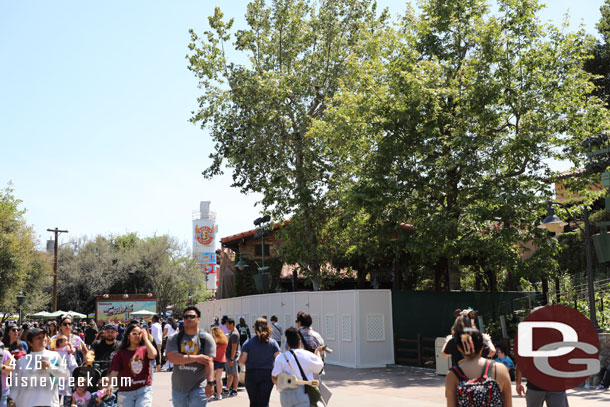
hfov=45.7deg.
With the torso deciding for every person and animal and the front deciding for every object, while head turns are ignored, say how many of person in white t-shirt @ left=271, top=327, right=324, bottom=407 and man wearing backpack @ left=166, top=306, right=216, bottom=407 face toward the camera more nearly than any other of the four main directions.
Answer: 1

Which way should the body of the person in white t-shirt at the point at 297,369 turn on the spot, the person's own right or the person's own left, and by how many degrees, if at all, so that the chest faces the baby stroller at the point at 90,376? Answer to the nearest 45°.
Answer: approximately 45° to the person's own left

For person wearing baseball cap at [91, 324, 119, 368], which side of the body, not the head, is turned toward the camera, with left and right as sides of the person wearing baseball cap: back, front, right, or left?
front

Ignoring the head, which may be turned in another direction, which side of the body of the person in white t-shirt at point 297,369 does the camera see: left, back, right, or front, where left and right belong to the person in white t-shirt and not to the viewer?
back

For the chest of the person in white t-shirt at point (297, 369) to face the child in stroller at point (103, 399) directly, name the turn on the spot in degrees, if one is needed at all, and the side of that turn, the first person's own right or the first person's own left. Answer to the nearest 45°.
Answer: approximately 45° to the first person's own left

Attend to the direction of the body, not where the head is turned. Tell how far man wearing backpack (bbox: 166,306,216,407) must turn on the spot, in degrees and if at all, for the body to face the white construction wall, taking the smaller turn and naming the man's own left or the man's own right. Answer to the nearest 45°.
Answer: approximately 180°

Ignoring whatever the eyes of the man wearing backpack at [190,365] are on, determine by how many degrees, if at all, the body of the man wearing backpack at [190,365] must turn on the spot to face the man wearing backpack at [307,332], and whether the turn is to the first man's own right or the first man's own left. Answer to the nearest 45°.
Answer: approximately 135° to the first man's own left

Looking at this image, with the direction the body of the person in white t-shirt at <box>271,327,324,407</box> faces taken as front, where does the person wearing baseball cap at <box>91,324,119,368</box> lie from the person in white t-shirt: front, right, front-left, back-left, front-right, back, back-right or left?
front-left

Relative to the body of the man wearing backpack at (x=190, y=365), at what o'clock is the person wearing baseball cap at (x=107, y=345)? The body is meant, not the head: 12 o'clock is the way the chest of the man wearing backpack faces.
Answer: The person wearing baseball cap is roughly at 5 o'clock from the man wearing backpack.

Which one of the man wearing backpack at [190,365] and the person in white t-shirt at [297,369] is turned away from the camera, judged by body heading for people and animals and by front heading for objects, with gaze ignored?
the person in white t-shirt

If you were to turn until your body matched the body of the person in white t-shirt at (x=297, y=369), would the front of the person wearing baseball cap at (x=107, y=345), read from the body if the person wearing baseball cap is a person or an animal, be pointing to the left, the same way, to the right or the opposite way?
the opposite way

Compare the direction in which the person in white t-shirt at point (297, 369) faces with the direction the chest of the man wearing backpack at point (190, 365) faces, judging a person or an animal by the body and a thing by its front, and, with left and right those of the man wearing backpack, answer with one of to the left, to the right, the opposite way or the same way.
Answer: the opposite way
